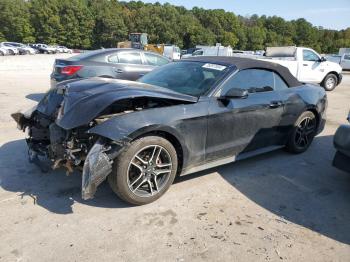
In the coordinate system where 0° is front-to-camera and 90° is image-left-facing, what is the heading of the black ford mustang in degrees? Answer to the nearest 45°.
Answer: approximately 45°

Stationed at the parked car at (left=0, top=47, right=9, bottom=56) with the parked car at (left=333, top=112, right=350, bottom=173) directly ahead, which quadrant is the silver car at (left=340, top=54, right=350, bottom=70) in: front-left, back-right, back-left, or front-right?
front-left

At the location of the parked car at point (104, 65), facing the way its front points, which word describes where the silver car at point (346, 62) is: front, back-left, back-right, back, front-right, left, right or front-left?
front

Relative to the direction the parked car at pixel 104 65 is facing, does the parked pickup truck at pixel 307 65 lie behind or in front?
in front

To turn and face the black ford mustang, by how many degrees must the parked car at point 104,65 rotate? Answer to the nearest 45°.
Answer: approximately 135° to its right

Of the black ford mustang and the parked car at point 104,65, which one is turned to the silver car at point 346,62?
the parked car

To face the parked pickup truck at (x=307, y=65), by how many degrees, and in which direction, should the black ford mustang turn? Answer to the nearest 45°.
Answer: approximately 180°

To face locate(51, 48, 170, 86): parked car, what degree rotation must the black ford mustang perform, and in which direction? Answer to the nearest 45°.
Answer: approximately 135° to its right

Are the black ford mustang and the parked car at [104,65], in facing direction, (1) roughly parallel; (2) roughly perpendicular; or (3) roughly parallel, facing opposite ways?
roughly parallel, facing opposite ways

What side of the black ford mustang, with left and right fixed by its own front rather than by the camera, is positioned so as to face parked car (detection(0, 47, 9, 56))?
right

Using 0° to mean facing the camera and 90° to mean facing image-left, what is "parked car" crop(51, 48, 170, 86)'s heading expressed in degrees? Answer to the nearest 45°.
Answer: approximately 225°
